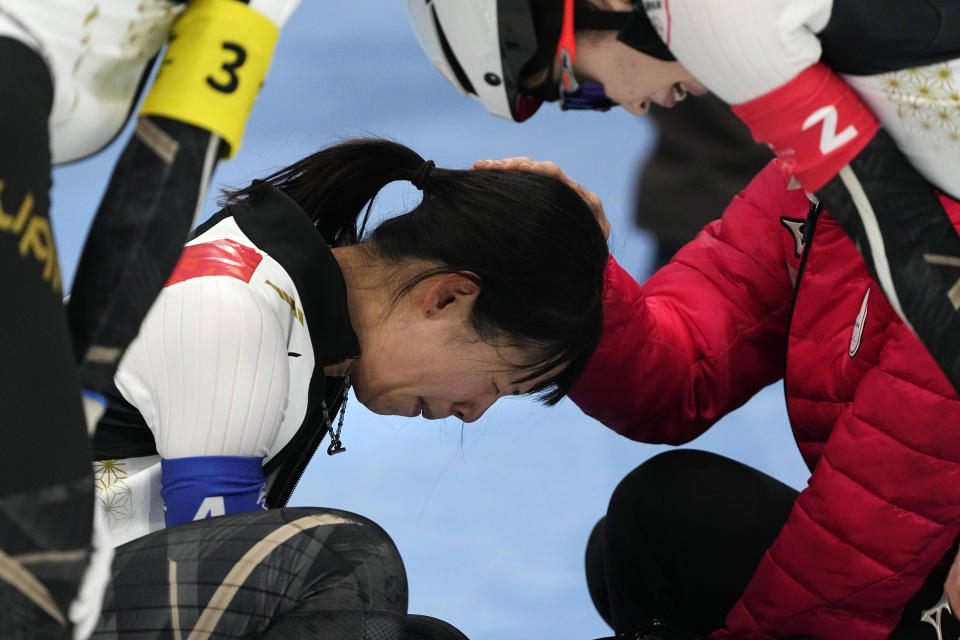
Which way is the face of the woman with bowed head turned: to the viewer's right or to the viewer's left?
to the viewer's right

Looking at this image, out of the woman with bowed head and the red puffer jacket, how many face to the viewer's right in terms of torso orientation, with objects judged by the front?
1

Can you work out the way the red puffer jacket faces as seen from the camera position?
facing the viewer and to the left of the viewer

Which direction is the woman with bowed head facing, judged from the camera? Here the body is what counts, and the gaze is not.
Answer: to the viewer's right

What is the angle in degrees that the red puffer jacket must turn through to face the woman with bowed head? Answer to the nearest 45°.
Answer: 0° — it already faces them

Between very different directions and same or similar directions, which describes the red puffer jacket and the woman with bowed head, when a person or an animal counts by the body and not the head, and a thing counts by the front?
very different directions

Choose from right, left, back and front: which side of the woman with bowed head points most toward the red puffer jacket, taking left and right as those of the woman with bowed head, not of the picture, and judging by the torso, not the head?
front
